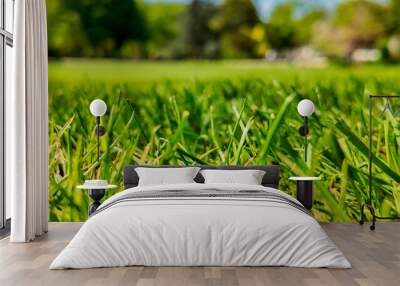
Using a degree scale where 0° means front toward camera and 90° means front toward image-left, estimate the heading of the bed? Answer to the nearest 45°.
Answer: approximately 0°

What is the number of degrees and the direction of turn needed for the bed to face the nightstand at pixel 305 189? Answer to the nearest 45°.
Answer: approximately 135° to its left
